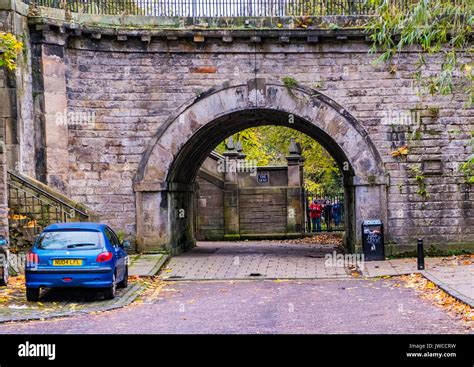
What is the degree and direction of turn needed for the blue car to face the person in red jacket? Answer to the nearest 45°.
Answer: approximately 45° to its right

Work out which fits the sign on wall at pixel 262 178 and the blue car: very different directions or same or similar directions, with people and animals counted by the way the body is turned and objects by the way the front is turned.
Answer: very different directions

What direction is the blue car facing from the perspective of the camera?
away from the camera

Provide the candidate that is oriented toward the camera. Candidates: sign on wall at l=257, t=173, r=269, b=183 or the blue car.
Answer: the sign on wall

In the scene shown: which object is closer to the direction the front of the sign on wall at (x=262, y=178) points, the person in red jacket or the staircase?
the staircase

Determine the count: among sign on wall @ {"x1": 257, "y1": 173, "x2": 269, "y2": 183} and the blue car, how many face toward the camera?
1

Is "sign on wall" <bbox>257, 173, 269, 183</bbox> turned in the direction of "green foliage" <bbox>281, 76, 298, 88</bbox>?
yes

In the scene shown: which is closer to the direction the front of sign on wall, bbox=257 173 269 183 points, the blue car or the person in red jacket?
the blue car

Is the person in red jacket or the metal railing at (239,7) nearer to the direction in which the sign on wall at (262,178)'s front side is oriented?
the metal railing

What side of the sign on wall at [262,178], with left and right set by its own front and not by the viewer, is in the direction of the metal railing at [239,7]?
front

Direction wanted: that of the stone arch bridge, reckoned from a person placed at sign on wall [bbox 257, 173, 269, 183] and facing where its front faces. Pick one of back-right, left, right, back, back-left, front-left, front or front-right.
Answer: front

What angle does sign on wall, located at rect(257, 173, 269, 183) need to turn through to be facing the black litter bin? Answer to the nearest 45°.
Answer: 0° — it already faces it

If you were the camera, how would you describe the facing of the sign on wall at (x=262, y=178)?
facing the viewer

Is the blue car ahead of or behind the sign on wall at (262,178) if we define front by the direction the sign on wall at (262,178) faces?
ahead

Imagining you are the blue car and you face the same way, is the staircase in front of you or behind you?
in front
